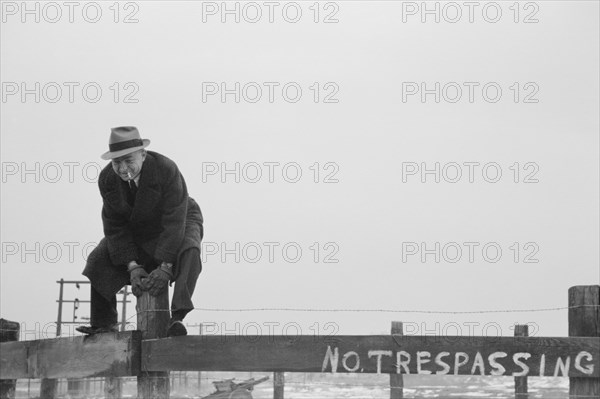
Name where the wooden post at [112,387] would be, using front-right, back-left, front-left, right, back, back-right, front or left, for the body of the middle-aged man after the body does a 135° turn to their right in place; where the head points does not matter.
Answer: front

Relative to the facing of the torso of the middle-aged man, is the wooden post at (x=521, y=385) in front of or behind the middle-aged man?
behind

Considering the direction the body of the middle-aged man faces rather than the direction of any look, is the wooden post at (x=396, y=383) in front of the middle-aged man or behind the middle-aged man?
behind

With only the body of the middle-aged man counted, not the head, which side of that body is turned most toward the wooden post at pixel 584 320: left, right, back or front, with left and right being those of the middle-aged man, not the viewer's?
left

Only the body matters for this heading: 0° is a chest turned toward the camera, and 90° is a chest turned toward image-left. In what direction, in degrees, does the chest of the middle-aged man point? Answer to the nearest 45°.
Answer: approximately 45°
